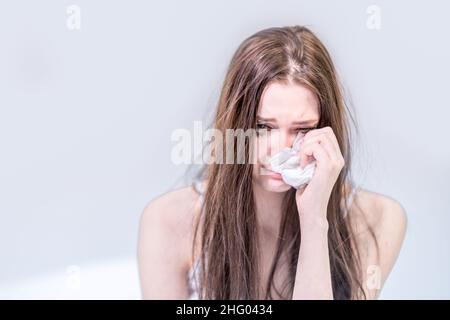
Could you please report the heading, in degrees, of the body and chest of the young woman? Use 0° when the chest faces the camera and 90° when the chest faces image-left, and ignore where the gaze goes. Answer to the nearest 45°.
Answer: approximately 0°
